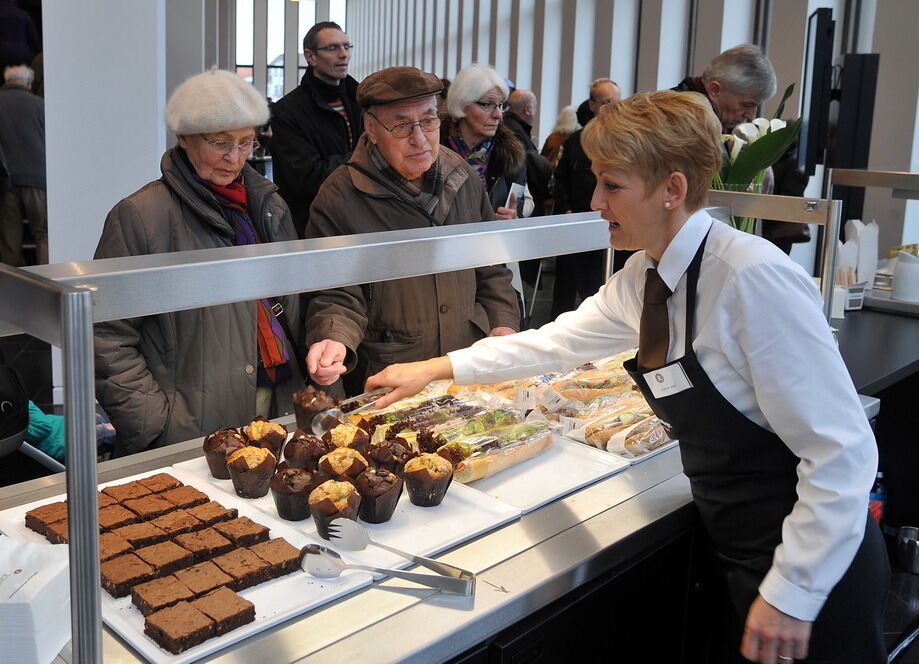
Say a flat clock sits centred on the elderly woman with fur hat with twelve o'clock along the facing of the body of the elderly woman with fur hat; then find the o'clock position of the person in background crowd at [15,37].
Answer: The person in background crowd is roughly at 7 o'clock from the elderly woman with fur hat.

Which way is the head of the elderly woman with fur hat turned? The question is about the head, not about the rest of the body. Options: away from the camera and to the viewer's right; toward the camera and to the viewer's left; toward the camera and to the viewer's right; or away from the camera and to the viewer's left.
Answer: toward the camera and to the viewer's right

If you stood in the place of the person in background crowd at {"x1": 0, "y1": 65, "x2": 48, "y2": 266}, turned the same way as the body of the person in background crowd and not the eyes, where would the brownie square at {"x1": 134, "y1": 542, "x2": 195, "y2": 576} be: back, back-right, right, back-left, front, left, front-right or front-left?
back

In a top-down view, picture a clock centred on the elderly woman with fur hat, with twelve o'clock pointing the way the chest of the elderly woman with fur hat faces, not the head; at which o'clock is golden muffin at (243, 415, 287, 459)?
The golden muffin is roughly at 1 o'clock from the elderly woman with fur hat.

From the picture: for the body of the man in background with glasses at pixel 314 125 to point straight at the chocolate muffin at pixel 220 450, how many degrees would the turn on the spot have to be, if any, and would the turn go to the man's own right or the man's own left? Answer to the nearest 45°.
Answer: approximately 45° to the man's own right

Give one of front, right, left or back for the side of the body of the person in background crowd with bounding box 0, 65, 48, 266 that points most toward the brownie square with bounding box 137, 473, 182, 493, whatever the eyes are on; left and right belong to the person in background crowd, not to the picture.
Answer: back

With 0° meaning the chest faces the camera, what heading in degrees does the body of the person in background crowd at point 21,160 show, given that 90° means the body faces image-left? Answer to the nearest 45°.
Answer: approximately 180°

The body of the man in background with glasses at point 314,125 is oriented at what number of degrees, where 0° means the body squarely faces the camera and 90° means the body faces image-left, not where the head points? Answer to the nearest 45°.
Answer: approximately 315°

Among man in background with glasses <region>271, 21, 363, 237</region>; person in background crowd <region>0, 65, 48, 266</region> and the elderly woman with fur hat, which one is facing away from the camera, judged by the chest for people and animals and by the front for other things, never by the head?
the person in background crowd

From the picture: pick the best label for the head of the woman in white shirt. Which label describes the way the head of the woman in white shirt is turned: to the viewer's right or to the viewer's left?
to the viewer's left

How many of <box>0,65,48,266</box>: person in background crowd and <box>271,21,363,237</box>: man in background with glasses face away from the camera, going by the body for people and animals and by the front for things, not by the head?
1

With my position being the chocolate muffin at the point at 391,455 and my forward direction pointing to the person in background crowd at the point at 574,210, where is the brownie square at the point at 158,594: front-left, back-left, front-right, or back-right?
back-left

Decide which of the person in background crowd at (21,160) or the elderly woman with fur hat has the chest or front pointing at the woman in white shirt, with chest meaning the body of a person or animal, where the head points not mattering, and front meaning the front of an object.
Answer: the elderly woman with fur hat

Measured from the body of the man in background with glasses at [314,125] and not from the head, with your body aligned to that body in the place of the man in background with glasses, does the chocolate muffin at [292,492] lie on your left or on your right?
on your right

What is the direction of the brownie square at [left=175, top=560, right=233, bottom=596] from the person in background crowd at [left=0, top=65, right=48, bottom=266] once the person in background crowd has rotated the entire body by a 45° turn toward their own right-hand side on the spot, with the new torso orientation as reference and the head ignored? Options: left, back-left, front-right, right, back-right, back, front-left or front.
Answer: back-right
